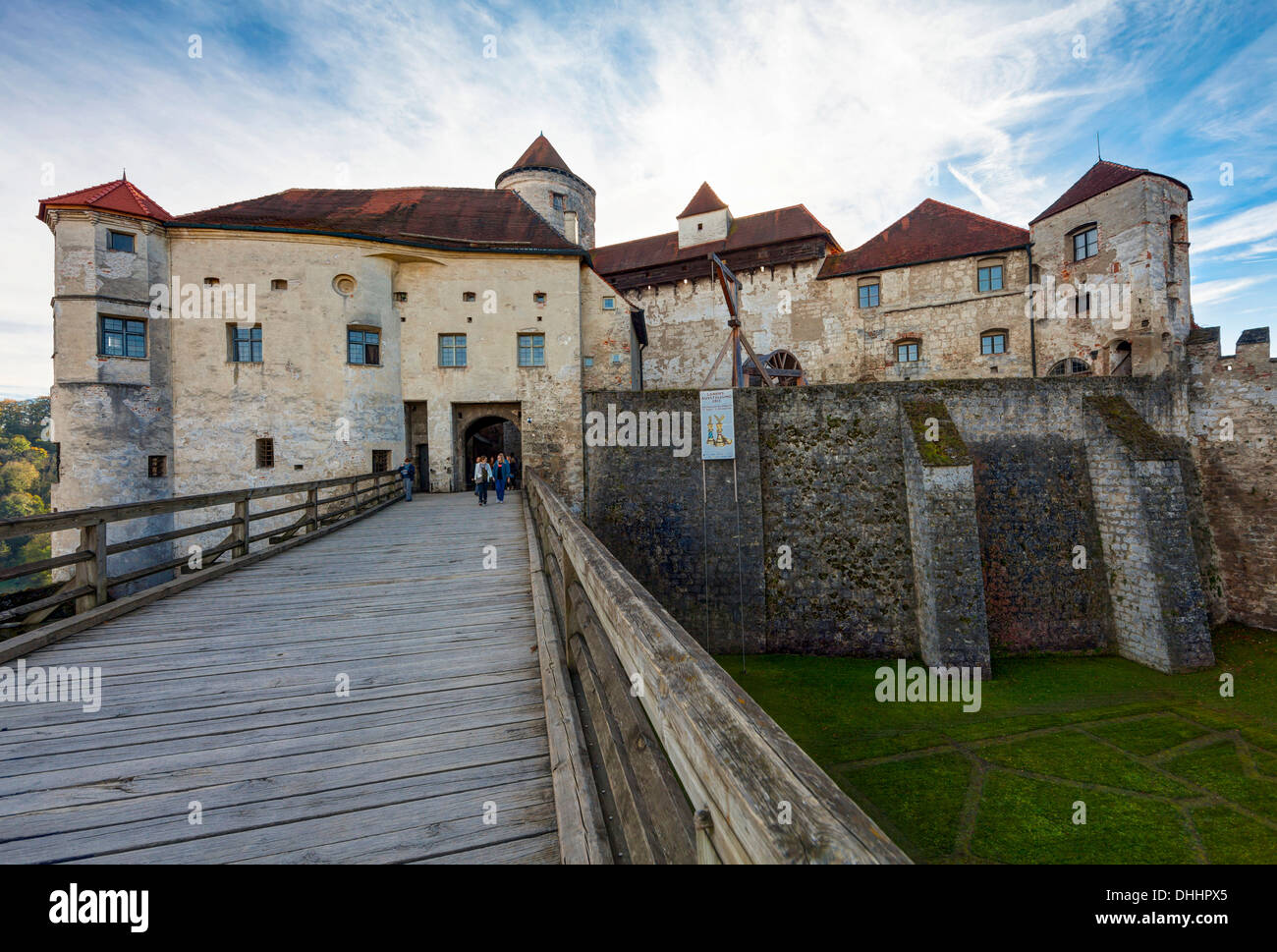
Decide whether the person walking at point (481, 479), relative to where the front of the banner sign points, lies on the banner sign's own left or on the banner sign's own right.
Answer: on the banner sign's own right

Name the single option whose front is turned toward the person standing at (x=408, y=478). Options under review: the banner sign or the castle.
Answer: the castle

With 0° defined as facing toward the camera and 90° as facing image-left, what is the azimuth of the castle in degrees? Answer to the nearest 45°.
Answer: approximately 0°

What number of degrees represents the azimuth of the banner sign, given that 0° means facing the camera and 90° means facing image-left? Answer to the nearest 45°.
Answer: approximately 0°

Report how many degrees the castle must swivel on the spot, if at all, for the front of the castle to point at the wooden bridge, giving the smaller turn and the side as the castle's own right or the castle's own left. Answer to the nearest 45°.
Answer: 0° — it already faces it

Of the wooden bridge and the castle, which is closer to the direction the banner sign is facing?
the wooden bridge
